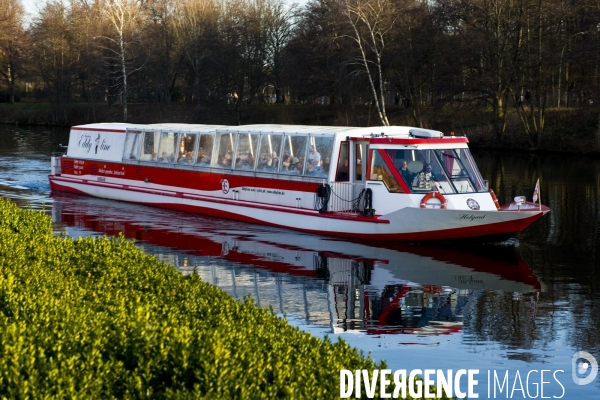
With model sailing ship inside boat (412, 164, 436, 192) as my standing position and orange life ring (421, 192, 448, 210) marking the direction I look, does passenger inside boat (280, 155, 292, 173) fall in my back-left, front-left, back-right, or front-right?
back-right

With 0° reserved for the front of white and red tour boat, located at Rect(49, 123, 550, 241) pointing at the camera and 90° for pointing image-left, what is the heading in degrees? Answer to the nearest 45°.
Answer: approximately 315°

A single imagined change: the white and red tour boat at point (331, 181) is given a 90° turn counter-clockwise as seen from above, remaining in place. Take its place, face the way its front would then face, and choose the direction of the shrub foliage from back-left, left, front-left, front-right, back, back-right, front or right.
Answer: back-right
